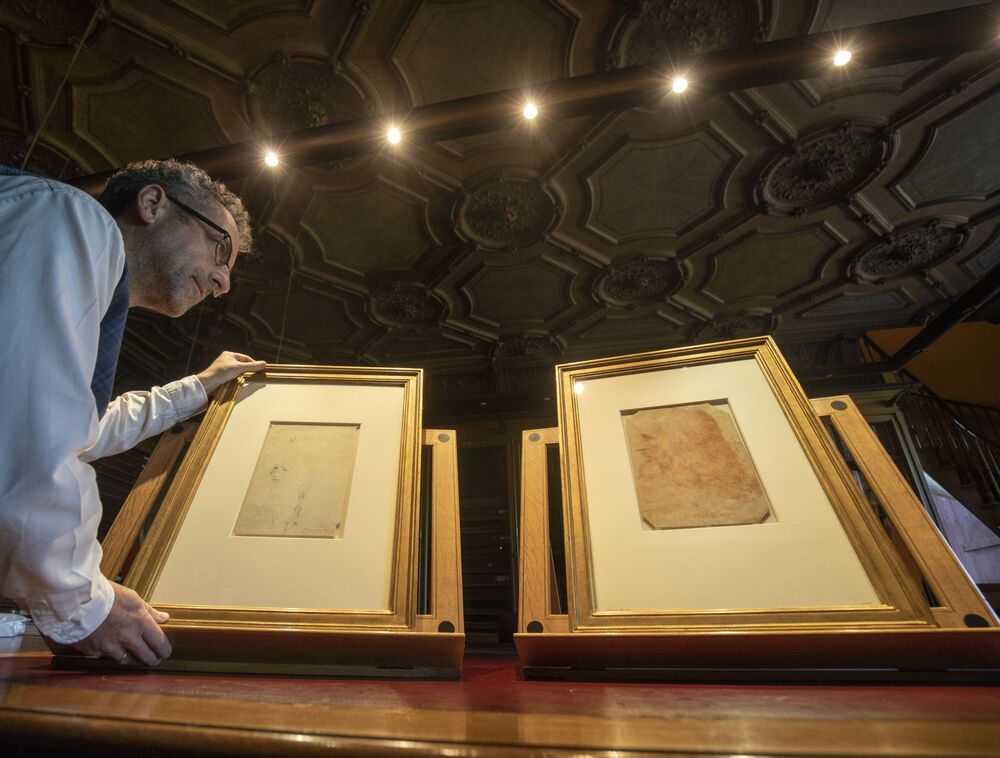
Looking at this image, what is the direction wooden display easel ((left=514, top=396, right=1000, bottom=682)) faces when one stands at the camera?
facing the viewer

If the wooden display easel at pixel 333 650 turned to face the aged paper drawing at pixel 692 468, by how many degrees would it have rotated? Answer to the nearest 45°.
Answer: approximately 45° to its left

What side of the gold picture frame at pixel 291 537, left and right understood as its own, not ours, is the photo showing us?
front

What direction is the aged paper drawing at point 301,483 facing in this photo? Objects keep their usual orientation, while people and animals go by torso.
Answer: toward the camera

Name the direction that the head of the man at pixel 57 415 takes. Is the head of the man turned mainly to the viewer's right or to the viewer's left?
to the viewer's right

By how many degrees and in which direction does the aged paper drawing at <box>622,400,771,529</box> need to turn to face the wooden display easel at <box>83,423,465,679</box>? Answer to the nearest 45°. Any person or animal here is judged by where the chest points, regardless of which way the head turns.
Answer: approximately 45° to its right

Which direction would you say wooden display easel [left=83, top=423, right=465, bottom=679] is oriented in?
toward the camera

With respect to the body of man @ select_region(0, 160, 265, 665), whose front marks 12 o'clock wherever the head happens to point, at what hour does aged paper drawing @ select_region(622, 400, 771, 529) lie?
The aged paper drawing is roughly at 1 o'clock from the man.

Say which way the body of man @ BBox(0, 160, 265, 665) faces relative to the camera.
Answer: to the viewer's right

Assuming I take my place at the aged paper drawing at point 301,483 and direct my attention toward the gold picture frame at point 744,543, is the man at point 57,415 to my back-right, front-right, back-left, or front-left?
back-right
